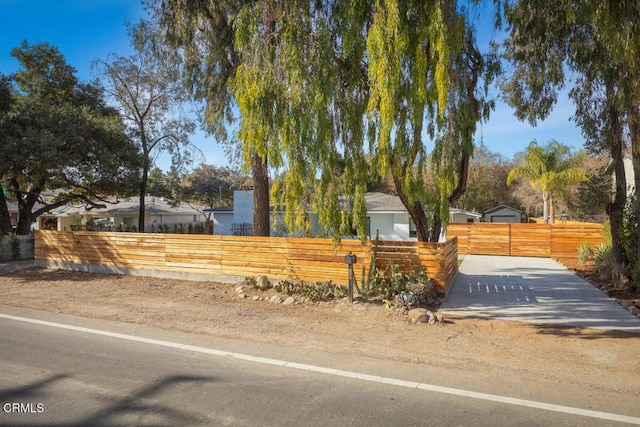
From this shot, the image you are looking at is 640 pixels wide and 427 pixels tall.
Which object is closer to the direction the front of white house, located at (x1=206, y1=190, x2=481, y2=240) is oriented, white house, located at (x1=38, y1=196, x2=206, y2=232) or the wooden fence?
the wooden fence

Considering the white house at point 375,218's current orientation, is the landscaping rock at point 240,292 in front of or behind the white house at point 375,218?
in front

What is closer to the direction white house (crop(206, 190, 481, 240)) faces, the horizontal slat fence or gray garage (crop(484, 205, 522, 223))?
the horizontal slat fence

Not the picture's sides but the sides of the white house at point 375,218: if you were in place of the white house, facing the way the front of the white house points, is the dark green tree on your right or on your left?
on your right

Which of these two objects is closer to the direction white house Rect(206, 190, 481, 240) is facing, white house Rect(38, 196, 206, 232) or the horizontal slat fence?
the horizontal slat fence

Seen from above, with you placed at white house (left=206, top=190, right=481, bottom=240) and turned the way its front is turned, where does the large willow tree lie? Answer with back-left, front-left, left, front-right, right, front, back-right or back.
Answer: front

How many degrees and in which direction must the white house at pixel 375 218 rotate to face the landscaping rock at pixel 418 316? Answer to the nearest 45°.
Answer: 0° — it already faces it

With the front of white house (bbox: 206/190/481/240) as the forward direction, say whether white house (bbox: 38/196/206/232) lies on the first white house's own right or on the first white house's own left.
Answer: on the first white house's own right

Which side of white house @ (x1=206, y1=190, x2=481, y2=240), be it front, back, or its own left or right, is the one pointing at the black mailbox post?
front

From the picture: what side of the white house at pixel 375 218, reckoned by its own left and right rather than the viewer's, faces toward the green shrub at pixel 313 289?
front

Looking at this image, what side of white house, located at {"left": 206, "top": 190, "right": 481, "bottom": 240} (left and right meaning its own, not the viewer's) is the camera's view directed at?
front
